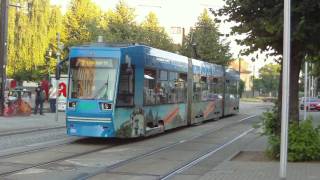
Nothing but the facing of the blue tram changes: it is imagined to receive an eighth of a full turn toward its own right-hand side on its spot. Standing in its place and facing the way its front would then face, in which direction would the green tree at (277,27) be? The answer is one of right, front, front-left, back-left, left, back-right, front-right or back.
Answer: back-left

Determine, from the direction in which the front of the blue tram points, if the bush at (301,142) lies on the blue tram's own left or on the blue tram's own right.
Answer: on the blue tram's own left

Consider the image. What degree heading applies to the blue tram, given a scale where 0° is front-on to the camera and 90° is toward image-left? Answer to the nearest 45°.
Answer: approximately 45°
